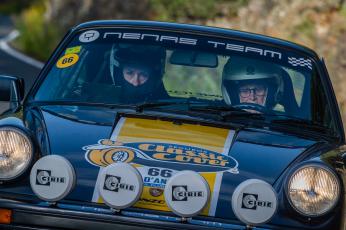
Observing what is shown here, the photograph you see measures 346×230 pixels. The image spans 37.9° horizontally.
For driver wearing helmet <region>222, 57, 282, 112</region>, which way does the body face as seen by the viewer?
toward the camera

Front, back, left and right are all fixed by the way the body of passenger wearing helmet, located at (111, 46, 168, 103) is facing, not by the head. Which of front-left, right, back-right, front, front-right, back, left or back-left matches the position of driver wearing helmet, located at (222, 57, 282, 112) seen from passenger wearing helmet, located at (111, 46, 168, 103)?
left

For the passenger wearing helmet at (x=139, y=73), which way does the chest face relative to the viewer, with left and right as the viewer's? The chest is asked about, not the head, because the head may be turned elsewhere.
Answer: facing the viewer

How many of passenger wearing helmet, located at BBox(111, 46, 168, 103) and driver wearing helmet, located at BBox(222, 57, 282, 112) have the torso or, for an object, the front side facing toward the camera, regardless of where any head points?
2

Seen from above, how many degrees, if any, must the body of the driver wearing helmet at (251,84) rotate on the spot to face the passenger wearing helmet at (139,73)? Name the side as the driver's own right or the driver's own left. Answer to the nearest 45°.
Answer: approximately 90° to the driver's own right
